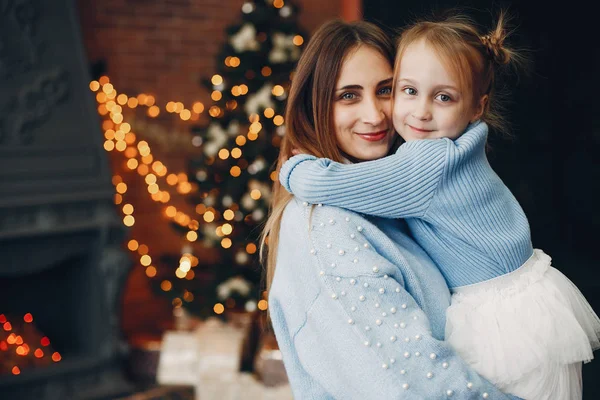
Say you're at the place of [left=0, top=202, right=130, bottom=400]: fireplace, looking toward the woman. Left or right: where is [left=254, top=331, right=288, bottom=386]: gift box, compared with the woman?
left

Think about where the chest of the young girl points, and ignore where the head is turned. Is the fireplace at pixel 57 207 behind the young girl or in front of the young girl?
in front

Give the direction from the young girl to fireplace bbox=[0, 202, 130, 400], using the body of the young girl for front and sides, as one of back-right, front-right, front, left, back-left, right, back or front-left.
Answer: front-right

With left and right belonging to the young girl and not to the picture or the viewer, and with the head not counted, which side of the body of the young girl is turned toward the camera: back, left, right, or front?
left

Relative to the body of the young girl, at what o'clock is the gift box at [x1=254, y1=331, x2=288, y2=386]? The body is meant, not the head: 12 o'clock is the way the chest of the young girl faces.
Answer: The gift box is roughly at 2 o'clock from the young girl.

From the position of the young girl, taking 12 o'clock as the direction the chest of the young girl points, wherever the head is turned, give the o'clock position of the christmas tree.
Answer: The christmas tree is roughly at 2 o'clock from the young girl.
